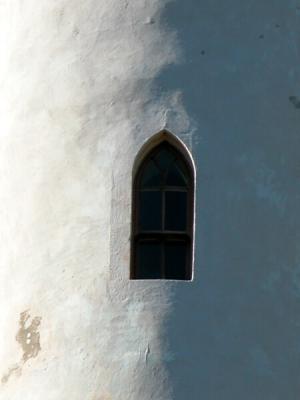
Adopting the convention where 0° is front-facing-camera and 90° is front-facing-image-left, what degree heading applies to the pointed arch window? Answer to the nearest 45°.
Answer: approximately 0°
